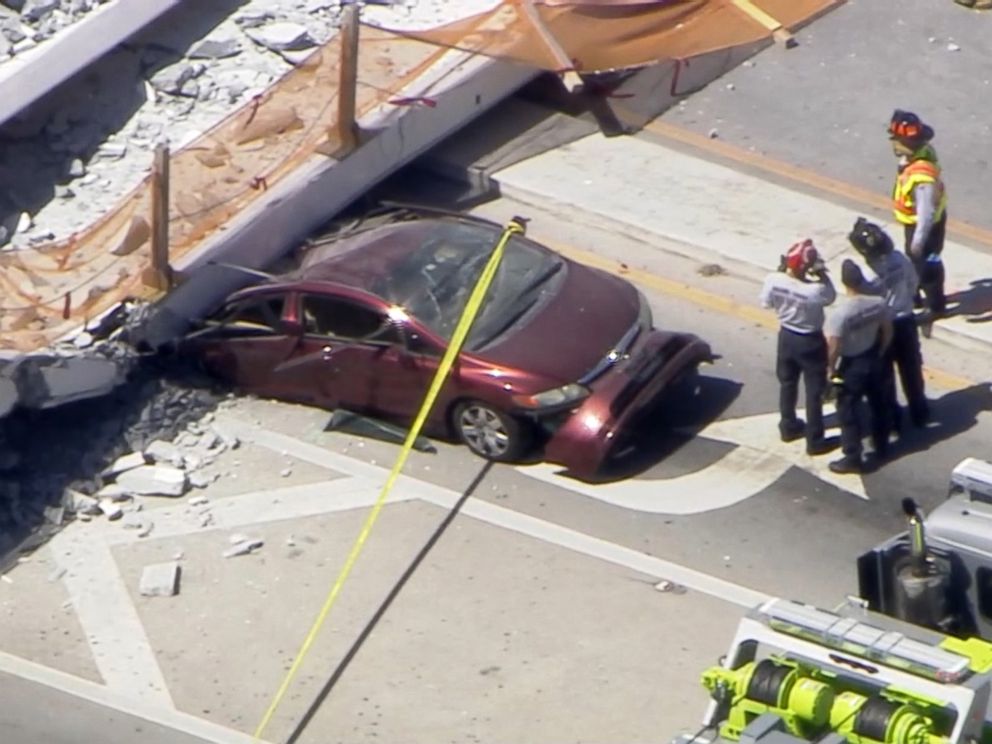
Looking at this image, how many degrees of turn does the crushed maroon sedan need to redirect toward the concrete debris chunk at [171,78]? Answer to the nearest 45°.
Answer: approximately 180°

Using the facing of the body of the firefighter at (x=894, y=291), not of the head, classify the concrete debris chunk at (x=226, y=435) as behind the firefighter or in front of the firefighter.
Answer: in front

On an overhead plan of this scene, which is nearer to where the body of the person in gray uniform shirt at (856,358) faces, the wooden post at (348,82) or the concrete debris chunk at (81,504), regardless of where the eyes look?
the wooden post

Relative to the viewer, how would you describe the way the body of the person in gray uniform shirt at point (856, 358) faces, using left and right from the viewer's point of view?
facing away from the viewer and to the left of the viewer

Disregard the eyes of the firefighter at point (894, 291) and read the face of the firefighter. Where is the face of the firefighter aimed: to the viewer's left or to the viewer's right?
to the viewer's left

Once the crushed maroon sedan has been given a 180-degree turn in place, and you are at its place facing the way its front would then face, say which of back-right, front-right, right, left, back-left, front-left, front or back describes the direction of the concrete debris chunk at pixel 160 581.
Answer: left

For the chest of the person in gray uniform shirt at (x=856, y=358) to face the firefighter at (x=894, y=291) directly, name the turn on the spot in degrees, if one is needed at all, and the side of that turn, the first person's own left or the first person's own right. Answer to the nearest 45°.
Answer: approximately 45° to the first person's own right

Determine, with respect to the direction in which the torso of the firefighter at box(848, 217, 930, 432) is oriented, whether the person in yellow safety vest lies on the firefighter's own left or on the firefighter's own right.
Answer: on the firefighter's own right

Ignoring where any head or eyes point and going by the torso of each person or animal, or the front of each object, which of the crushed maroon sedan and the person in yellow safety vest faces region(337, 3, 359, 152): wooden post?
the person in yellow safety vest

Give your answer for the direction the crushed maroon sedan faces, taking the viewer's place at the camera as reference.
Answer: facing the viewer and to the right of the viewer

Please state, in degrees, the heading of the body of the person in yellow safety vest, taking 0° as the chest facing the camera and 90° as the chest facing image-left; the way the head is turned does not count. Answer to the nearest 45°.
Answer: approximately 90°

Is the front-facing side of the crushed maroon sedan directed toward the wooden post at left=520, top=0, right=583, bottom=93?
no
